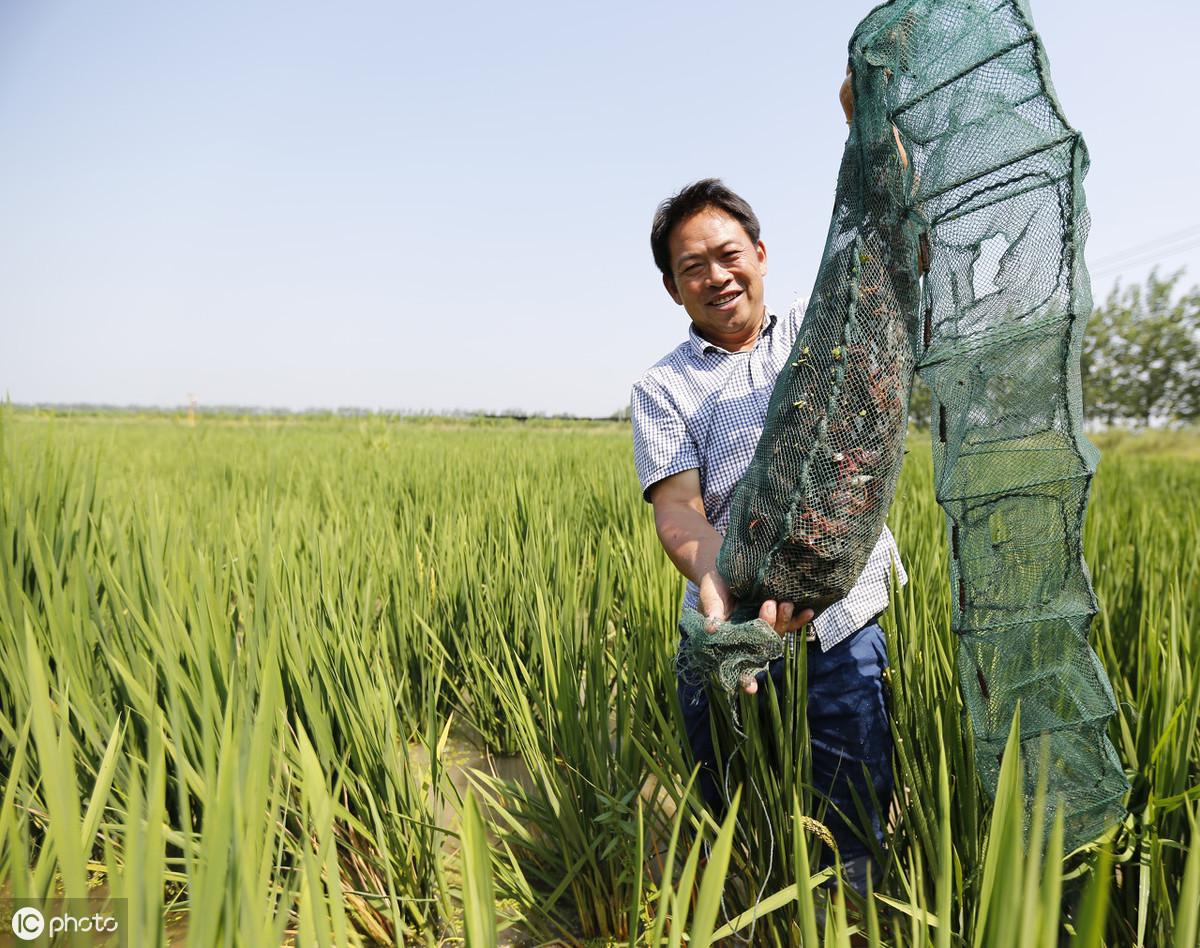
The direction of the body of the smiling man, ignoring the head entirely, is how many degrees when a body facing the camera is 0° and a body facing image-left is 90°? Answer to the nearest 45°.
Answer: approximately 0°

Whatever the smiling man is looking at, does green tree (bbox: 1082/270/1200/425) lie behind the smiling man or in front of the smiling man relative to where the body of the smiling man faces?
behind
